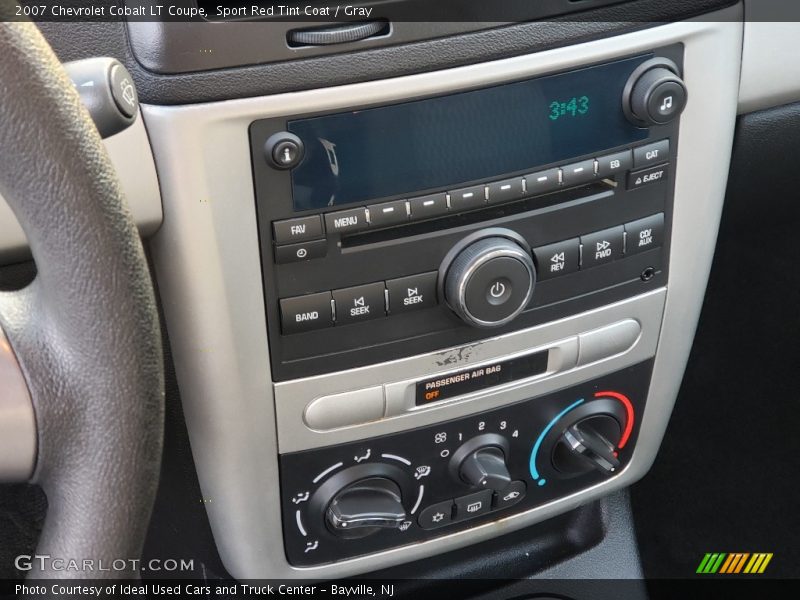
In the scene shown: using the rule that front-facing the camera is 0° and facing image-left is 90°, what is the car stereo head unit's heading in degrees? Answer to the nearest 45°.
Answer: approximately 315°

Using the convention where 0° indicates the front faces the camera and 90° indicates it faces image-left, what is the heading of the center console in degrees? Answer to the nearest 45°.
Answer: approximately 315°
